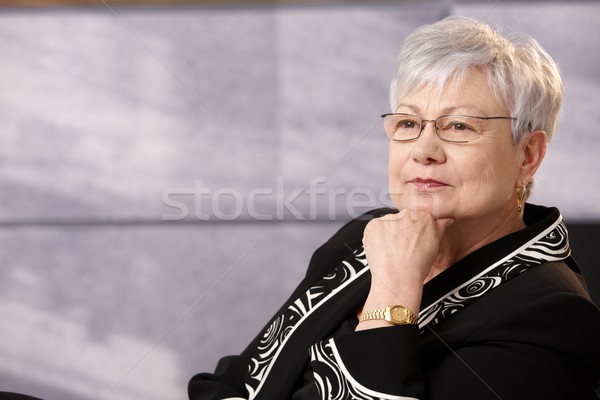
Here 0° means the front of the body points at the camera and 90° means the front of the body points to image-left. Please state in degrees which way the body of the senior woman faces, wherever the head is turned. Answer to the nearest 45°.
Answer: approximately 45°

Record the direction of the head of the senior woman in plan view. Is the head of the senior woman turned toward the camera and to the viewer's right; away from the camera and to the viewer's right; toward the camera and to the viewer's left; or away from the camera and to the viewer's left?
toward the camera and to the viewer's left
